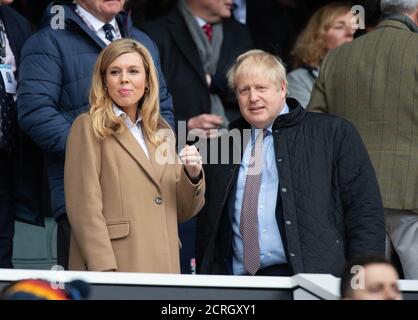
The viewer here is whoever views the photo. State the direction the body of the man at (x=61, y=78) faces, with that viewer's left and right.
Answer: facing the viewer and to the right of the viewer

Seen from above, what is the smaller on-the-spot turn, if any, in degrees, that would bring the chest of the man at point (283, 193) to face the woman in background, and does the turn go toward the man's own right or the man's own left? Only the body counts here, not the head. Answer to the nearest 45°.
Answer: approximately 135° to the man's own right

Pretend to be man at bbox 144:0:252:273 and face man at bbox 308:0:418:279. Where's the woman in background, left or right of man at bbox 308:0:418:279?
left

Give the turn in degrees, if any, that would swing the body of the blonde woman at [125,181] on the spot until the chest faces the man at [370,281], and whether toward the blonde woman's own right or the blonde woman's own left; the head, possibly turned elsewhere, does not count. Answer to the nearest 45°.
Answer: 0° — they already face them
